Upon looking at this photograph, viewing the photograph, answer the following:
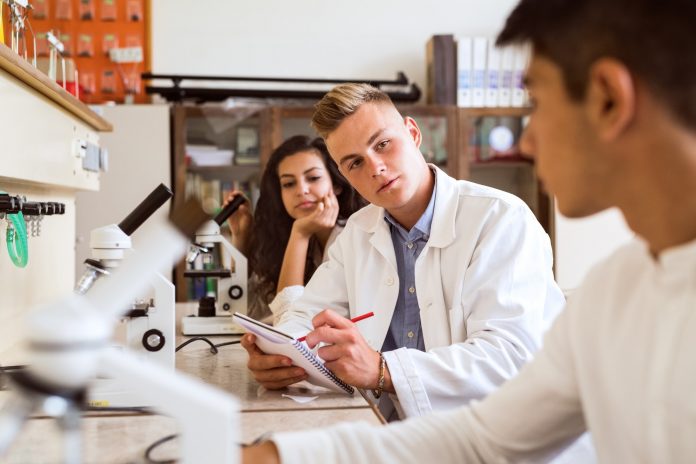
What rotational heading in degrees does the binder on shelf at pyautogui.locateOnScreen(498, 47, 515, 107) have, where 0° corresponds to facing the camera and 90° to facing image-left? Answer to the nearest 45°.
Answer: approximately 0°

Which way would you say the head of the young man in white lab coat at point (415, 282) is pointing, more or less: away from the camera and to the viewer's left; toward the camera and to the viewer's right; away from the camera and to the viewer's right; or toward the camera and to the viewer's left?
toward the camera and to the viewer's right

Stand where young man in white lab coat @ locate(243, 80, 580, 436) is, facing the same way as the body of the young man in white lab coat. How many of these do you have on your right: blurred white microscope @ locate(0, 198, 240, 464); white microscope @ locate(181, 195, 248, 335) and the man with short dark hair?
1

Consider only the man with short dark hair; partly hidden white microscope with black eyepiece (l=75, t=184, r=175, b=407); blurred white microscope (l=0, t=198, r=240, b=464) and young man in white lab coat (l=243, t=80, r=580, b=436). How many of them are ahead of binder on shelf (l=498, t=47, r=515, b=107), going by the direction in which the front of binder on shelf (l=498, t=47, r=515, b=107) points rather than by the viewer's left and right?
4

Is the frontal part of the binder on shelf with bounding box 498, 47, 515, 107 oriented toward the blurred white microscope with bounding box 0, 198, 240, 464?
yes

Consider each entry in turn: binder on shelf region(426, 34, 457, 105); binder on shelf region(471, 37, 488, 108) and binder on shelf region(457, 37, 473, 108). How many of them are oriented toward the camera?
3

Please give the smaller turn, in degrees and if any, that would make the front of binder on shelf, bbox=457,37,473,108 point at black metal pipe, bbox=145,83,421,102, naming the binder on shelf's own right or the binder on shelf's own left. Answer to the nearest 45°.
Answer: approximately 90° to the binder on shelf's own right

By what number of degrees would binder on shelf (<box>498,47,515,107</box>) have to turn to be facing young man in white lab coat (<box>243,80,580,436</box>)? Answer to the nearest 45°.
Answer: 0° — it already faces them
